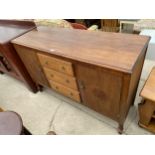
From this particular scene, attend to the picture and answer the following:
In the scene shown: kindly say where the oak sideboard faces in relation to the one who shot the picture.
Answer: facing the viewer and to the left of the viewer

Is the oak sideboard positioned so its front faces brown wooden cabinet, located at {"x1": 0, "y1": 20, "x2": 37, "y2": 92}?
no

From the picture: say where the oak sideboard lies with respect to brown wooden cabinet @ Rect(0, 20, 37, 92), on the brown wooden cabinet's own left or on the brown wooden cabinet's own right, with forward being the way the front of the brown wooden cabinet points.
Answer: on the brown wooden cabinet's own left

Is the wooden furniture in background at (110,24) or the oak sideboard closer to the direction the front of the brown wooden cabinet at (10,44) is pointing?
the oak sideboard

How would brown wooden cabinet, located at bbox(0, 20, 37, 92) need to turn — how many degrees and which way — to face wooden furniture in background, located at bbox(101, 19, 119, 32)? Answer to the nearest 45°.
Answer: approximately 135° to its left

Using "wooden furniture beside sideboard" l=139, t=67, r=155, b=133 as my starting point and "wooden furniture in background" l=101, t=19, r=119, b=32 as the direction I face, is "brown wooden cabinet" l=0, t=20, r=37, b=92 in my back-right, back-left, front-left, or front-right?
front-left

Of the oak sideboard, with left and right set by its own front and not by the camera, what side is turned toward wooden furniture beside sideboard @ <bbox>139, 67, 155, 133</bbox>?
left

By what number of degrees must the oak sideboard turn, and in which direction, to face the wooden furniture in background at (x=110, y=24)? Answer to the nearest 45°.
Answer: approximately 135° to its right
